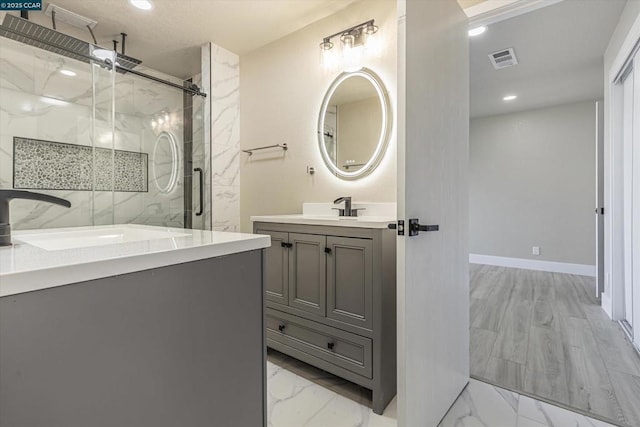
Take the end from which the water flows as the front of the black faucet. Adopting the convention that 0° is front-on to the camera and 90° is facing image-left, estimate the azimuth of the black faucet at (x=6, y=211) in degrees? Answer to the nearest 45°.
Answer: approximately 270°

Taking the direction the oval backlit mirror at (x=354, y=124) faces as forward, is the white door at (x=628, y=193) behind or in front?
behind

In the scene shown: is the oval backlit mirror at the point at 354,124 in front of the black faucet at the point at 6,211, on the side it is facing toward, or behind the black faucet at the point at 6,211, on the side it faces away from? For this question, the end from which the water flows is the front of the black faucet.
in front

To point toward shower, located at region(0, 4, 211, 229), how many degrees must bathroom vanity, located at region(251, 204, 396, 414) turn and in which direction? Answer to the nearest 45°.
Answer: approximately 90° to its right

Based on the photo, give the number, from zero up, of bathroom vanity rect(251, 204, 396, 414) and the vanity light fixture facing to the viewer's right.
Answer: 0

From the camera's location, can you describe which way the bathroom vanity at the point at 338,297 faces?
facing the viewer and to the left of the viewer

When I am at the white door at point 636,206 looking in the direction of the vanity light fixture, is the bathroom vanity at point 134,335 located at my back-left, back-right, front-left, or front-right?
front-left

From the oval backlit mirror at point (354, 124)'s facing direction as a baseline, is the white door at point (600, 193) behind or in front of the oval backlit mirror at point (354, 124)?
behind

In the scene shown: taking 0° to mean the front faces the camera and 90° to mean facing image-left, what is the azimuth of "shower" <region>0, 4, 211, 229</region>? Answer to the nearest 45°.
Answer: approximately 315°

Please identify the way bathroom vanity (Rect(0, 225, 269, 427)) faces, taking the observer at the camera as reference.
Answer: facing away from the viewer and to the right of the viewer

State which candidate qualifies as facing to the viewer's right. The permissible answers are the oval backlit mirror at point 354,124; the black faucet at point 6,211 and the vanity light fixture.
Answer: the black faucet

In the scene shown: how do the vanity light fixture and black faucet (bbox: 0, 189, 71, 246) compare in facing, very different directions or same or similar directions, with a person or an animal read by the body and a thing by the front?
very different directions

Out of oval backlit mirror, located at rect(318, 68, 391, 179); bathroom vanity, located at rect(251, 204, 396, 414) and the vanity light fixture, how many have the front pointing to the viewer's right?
0

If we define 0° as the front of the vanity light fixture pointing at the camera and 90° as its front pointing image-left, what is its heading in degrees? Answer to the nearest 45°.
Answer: approximately 45°

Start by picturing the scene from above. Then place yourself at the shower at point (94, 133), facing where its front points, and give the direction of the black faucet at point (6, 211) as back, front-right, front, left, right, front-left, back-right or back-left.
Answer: front-right

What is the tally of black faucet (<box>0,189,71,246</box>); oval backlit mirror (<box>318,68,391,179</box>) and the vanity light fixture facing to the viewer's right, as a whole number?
1

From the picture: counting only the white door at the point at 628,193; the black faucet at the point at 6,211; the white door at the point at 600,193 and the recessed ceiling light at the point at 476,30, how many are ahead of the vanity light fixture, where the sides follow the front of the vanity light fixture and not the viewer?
1
